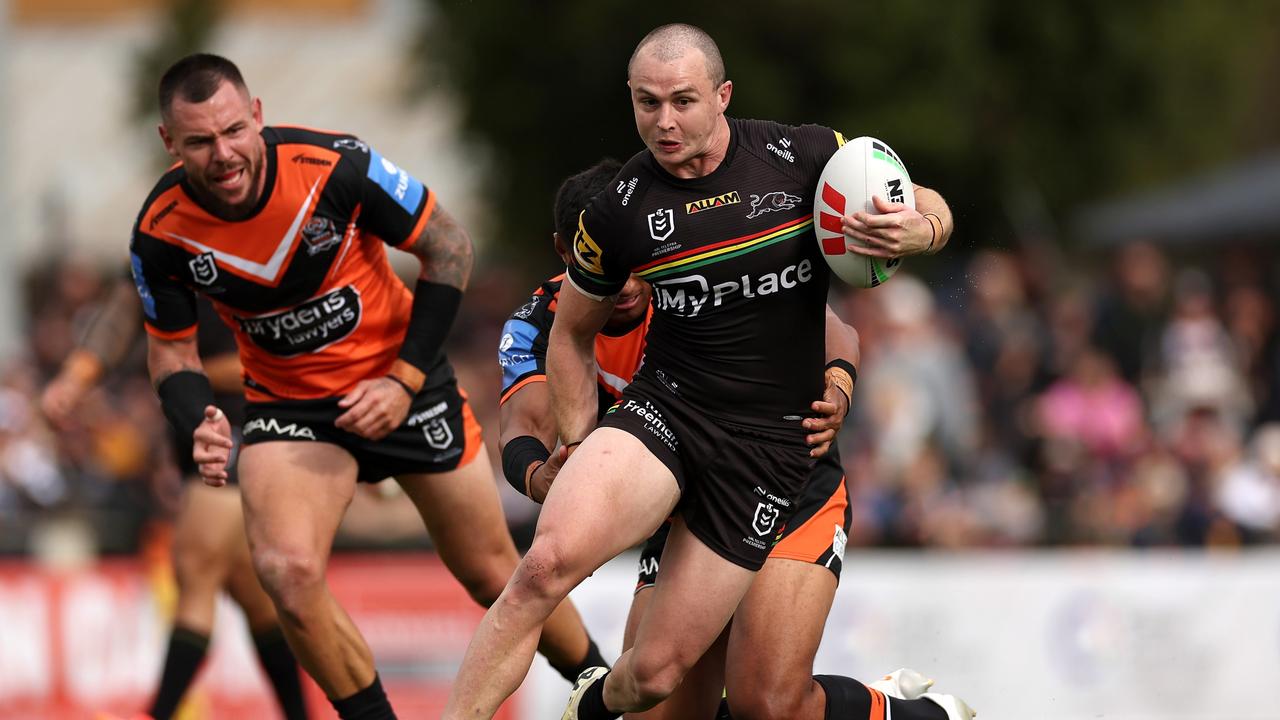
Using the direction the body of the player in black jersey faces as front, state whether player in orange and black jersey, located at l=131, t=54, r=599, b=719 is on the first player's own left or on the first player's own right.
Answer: on the first player's own right

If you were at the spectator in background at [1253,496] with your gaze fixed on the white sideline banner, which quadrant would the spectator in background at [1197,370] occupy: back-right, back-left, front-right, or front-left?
back-right

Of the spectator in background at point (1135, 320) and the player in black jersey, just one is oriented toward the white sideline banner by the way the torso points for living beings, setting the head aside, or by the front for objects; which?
the spectator in background

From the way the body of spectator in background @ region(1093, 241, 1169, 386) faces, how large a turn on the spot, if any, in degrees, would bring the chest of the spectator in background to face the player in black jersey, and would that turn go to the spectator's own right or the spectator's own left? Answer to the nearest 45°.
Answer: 0° — they already face them

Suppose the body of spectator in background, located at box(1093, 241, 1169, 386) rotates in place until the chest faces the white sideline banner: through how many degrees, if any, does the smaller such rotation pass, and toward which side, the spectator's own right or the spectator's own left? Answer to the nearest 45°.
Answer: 0° — they already face it

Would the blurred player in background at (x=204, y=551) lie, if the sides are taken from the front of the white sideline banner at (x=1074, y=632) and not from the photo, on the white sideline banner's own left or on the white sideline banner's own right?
on the white sideline banner's own right

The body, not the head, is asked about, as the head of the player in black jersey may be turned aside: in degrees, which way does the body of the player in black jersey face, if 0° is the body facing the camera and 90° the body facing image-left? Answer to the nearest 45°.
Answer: approximately 0°

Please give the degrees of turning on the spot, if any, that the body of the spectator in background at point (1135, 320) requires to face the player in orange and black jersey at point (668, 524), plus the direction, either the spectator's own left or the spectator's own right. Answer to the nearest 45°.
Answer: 0° — they already face them

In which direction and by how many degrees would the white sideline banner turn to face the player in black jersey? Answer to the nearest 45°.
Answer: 0° — it already faces them
